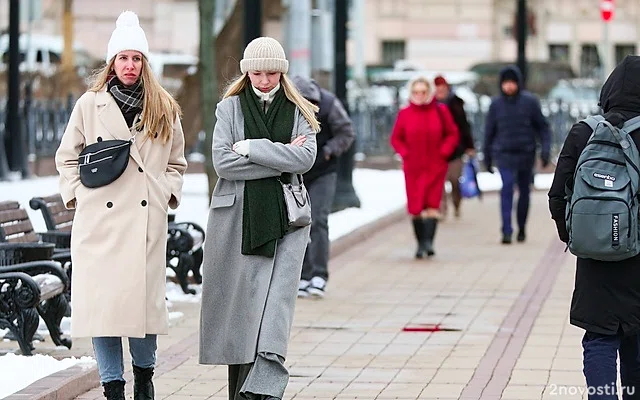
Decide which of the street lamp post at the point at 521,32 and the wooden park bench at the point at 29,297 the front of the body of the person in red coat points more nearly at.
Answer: the wooden park bench

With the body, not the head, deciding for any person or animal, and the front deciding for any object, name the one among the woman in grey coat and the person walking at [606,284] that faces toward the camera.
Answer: the woman in grey coat

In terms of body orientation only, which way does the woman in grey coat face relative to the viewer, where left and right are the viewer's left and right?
facing the viewer

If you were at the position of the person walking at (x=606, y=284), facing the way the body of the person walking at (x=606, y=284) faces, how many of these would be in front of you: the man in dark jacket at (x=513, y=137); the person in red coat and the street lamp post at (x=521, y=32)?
3

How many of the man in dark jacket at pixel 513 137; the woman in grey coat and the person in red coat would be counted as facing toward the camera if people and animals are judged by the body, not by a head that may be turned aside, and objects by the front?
3

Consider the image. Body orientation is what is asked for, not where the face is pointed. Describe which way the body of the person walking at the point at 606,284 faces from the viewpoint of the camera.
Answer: away from the camera

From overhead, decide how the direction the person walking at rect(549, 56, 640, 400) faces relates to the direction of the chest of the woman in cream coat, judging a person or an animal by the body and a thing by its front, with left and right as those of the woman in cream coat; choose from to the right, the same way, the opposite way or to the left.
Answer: the opposite way

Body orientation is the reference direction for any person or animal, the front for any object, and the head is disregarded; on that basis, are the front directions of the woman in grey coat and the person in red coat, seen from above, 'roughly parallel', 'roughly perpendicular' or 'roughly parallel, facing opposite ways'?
roughly parallel

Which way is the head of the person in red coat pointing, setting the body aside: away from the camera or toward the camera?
toward the camera

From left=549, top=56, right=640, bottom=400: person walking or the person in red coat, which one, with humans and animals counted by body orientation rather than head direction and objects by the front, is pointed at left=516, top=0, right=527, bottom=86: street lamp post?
the person walking

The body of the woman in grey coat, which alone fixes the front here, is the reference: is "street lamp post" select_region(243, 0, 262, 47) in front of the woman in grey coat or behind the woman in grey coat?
behind

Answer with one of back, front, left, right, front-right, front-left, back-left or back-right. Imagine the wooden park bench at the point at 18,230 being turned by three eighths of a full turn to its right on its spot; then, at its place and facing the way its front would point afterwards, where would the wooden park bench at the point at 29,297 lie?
left

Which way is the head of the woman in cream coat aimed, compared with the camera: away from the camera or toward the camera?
toward the camera

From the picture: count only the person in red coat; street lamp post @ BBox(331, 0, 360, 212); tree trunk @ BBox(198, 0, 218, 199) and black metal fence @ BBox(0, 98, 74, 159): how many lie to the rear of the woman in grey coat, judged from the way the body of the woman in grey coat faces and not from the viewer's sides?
4

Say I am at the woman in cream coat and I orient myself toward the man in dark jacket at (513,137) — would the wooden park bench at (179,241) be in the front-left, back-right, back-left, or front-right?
front-left
